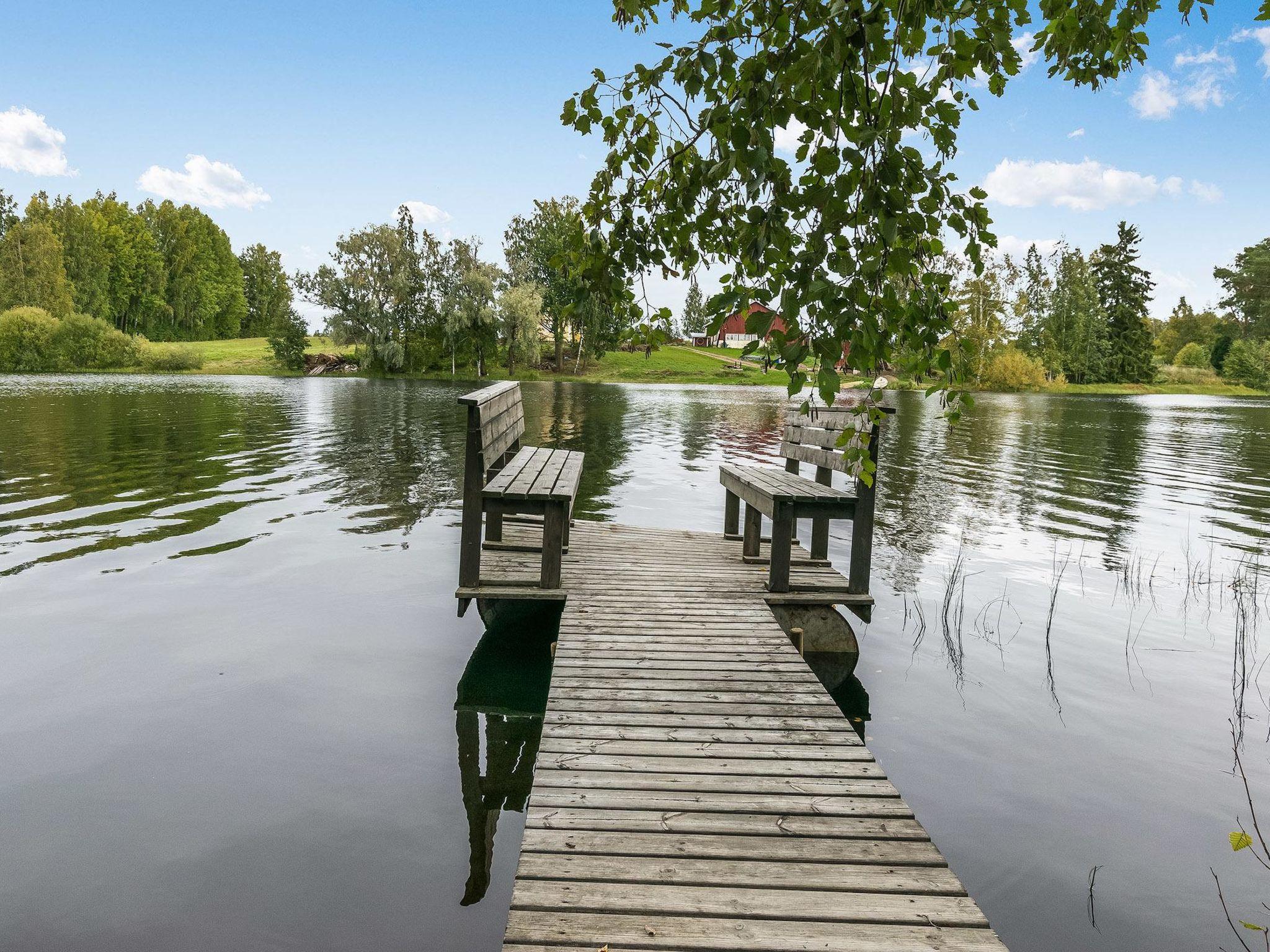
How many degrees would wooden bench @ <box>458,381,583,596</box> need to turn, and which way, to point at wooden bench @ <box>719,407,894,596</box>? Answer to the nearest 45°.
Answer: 0° — it already faces it

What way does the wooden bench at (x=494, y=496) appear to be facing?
to the viewer's right

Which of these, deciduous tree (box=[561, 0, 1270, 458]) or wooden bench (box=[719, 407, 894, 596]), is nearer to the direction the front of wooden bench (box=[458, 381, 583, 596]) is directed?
the wooden bench

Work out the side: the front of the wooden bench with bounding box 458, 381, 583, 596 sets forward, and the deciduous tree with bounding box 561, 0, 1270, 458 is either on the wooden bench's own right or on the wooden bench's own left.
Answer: on the wooden bench's own right
